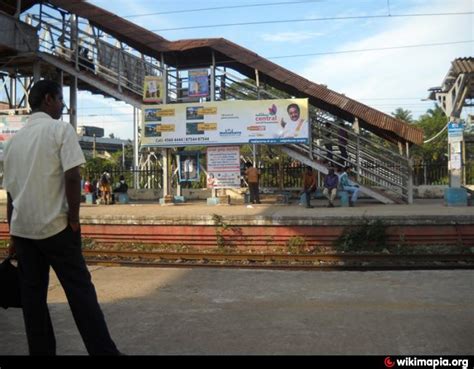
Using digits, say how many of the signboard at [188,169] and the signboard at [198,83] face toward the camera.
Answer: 2

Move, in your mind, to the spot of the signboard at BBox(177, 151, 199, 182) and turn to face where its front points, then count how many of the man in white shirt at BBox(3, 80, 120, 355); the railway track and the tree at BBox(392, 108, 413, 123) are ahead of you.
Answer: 2

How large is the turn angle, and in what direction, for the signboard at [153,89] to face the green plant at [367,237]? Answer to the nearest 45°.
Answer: approximately 45° to its left

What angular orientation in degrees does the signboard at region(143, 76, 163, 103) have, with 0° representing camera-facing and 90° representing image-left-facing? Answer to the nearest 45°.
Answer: approximately 0°

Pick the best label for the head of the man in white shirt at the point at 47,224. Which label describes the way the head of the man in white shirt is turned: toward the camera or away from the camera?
away from the camera
